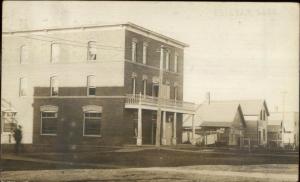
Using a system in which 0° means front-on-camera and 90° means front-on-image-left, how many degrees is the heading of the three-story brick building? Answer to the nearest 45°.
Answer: approximately 315°
